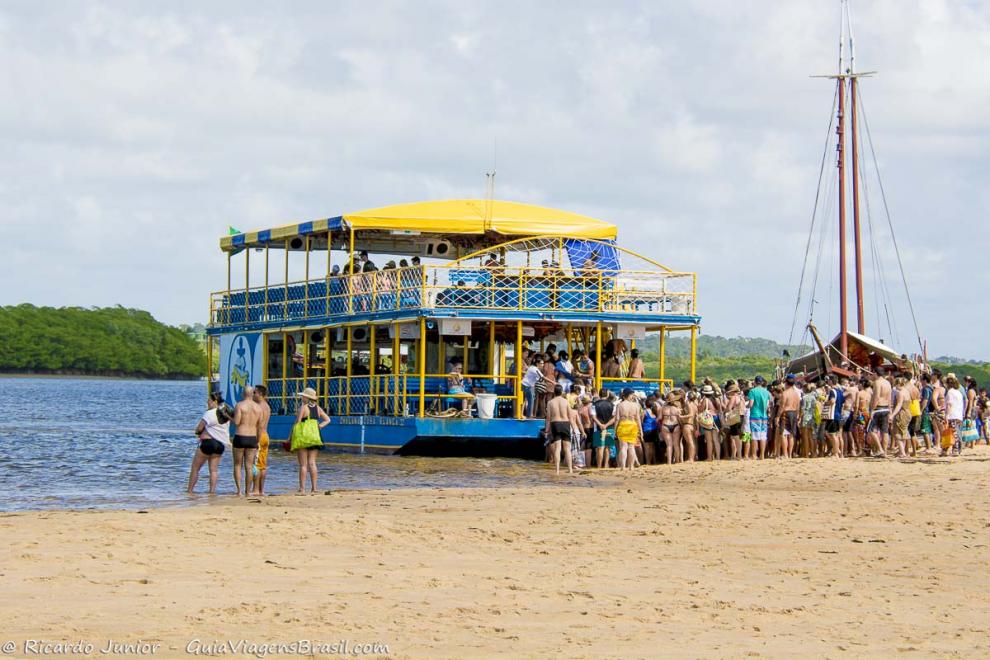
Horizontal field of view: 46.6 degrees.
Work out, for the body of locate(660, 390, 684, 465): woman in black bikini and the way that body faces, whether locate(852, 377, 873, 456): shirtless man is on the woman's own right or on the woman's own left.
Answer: on the woman's own right

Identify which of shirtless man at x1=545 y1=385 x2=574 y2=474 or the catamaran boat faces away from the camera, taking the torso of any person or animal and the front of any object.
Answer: the shirtless man

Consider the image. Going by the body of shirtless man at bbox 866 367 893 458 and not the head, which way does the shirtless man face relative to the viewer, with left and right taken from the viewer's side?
facing away from the viewer and to the left of the viewer

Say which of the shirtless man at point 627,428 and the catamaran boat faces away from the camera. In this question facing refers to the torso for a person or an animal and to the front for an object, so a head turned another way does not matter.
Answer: the shirtless man

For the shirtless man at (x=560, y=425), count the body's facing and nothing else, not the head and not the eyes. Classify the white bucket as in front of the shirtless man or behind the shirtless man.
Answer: in front

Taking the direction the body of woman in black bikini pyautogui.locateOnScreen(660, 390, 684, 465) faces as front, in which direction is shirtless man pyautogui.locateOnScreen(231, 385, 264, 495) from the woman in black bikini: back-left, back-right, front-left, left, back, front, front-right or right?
back-left

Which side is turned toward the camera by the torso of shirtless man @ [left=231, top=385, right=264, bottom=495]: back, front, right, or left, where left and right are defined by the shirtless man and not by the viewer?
back

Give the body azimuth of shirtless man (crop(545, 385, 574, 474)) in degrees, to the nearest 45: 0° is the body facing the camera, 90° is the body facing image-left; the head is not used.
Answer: approximately 180°

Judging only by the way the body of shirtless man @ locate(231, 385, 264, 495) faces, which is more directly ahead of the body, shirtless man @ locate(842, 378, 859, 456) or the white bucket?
the white bucket

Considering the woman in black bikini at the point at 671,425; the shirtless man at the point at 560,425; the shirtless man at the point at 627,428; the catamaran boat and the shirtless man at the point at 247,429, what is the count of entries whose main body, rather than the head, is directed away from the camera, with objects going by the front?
4

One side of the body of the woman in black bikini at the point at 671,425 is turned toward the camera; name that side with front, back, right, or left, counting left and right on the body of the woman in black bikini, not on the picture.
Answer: back

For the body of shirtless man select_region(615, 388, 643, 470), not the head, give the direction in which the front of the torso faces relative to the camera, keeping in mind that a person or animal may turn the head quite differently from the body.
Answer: away from the camera

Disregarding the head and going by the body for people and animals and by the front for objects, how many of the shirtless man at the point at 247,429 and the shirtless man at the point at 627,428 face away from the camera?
2
